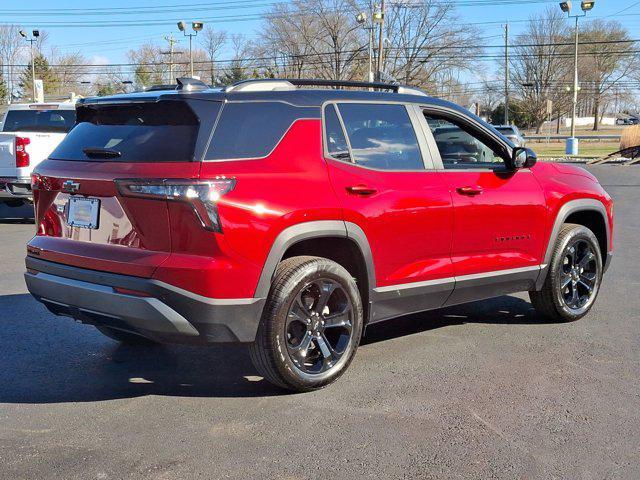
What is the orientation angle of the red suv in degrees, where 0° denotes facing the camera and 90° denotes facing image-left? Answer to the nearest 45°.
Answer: approximately 225°

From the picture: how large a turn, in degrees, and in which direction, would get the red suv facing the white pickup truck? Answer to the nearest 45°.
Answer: approximately 90° to its left
